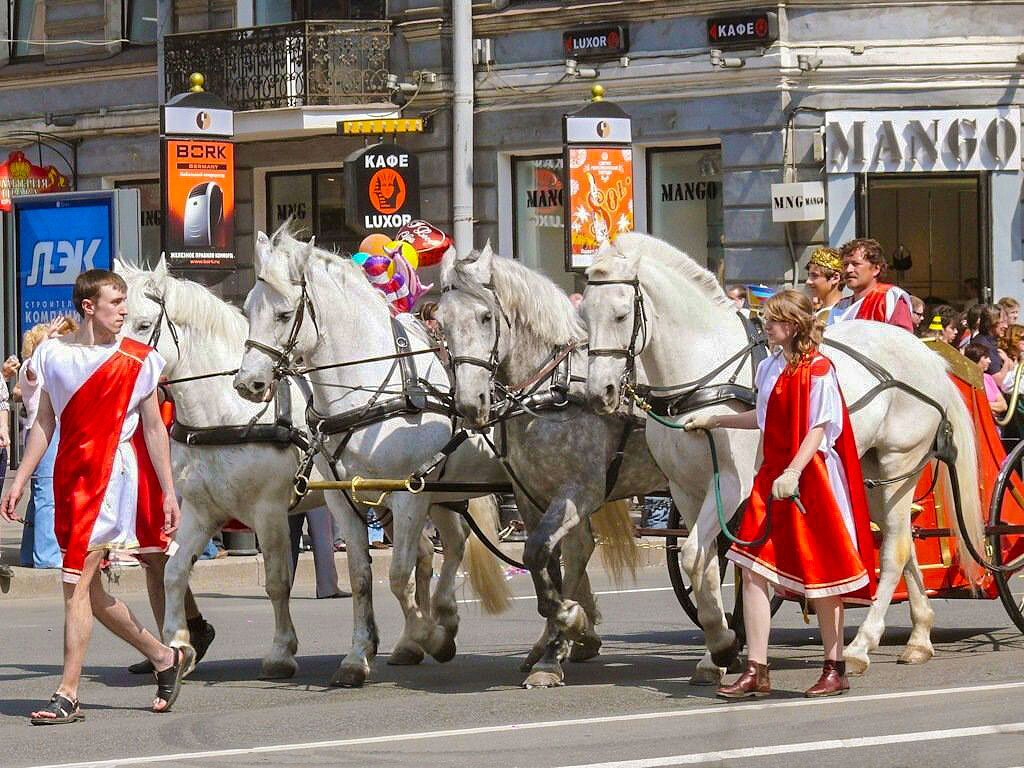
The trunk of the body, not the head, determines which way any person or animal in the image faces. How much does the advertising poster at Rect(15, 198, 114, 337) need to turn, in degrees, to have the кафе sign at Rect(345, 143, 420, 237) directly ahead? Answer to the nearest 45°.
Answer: approximately 135° to its left

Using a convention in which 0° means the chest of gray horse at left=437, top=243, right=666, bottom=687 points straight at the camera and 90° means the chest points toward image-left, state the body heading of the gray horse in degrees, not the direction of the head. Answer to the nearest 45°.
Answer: approximately 45°

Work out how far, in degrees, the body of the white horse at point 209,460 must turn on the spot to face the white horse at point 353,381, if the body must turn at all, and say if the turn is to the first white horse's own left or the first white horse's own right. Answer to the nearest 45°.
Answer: approximately 90° to the first white horse's own left

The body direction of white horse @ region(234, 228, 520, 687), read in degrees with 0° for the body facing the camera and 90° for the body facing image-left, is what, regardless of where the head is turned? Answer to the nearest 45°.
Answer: approximately 45°

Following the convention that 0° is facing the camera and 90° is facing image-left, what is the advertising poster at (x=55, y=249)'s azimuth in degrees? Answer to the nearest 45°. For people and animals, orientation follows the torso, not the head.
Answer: approximately 0°

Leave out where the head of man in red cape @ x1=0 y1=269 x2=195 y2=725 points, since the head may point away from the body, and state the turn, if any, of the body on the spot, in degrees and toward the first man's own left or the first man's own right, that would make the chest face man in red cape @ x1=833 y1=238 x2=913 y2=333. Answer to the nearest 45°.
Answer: approximately 135° to the first man's own left

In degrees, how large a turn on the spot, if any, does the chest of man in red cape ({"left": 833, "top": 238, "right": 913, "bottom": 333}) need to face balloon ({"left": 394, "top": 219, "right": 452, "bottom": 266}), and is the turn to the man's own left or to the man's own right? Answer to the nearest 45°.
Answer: approximately 90° to the man's own right

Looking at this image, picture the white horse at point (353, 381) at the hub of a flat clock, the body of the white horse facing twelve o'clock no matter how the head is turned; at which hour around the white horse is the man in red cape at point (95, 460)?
The man in red cape is roughly at 12 o'clock from the white horse.

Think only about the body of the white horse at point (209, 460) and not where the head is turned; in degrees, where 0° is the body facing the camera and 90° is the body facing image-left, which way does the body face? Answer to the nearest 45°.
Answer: approximately 45°
